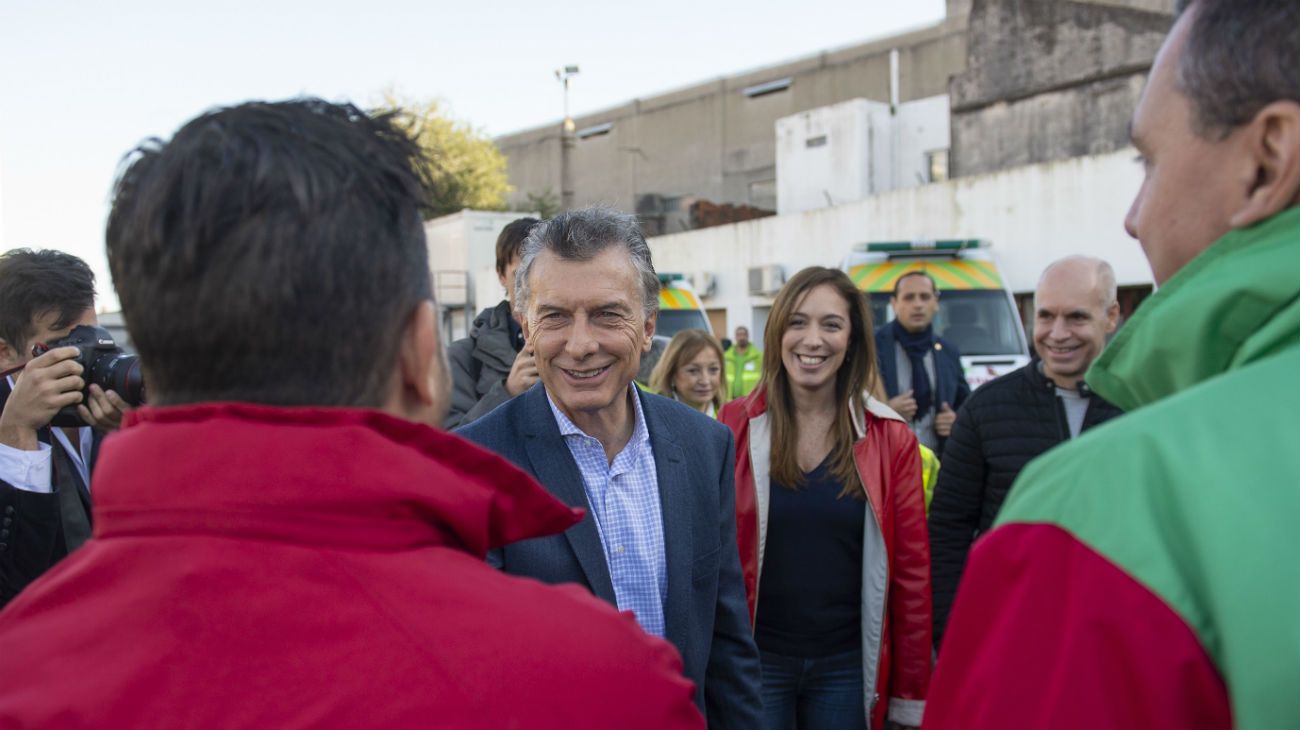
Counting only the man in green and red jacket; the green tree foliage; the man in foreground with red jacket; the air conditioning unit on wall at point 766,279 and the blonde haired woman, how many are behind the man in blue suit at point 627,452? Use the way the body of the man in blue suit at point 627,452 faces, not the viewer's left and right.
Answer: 3

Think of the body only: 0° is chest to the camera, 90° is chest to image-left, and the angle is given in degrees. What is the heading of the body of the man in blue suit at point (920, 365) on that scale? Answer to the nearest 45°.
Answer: approximately 0°

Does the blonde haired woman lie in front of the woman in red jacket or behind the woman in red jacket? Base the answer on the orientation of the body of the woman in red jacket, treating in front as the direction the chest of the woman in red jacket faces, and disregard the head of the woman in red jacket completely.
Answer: behind

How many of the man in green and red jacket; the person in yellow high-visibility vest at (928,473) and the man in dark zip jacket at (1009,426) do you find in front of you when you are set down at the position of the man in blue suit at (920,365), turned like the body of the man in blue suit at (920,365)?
3

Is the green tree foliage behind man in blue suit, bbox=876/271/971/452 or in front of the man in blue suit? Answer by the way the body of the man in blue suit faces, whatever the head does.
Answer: behind

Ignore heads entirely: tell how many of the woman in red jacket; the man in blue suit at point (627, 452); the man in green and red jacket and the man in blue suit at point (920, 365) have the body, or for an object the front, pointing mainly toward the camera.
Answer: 3

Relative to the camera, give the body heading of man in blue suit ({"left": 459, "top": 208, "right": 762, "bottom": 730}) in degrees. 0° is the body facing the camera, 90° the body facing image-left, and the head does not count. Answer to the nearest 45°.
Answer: approximately 0°

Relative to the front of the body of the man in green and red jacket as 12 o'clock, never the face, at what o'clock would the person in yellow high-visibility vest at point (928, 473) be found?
The person in yellow high-visibility vest is roughly at 1 o'clock from the man in green and red jacket.

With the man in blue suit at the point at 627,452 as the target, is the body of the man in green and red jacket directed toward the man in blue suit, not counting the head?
yes

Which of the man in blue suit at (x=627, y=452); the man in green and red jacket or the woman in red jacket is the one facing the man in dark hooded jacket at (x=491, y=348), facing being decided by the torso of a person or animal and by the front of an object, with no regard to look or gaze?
the man in green and red jacket
